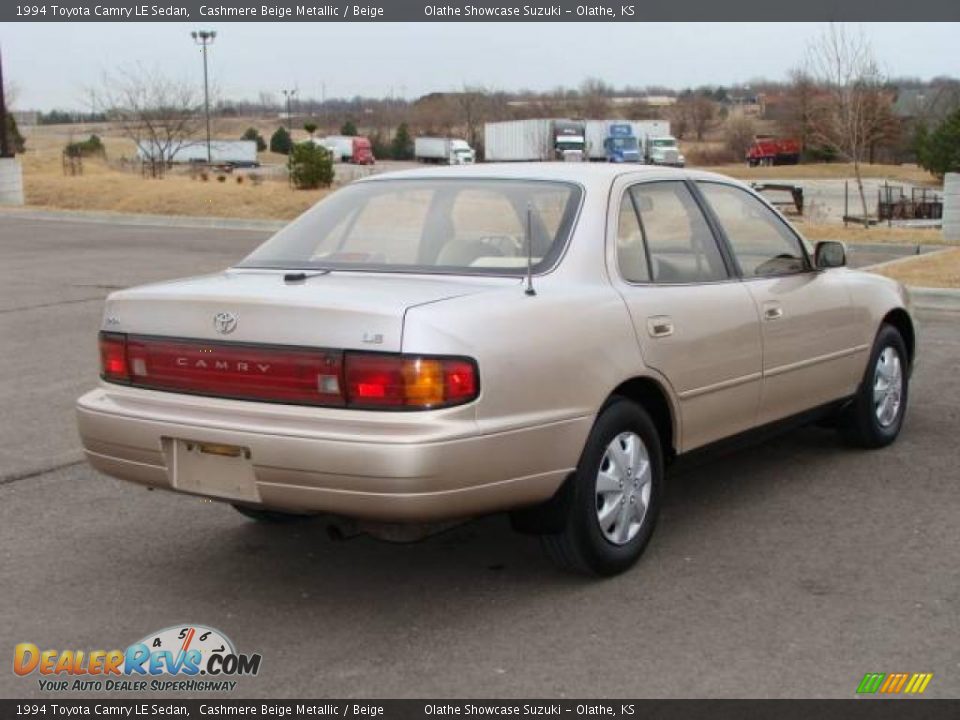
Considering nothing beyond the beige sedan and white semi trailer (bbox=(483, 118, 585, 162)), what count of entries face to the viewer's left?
0

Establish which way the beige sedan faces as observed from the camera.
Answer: facing away from the viewer and to the right of the viewer

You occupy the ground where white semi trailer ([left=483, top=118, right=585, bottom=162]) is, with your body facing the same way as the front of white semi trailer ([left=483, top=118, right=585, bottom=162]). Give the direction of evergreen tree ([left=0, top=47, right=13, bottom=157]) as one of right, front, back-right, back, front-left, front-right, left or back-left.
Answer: right

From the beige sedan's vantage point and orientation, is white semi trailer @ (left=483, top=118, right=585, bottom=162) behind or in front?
in front

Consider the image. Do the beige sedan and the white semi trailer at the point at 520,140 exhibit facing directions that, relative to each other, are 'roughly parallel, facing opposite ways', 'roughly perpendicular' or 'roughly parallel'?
roughly perpendicular

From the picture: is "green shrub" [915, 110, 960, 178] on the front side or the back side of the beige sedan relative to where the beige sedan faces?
on the front side

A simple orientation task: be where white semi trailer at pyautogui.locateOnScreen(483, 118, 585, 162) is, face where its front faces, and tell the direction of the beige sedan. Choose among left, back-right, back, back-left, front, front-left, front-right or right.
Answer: front-right

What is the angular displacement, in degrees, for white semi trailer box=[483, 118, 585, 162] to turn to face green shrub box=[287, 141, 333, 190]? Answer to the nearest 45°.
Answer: approximately 45° to its right

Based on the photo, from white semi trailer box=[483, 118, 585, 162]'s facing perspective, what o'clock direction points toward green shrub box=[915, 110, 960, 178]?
The green shrub is roughly at 11 o'clock from the white semi trailer.

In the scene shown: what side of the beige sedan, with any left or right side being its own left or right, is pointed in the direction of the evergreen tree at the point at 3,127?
left
